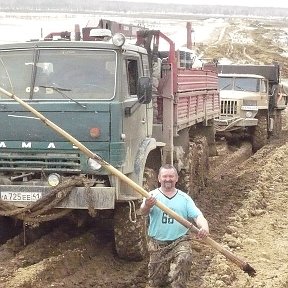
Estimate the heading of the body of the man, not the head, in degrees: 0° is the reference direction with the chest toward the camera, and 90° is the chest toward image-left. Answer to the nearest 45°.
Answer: approximately 0°

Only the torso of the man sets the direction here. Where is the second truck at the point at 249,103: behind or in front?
behind

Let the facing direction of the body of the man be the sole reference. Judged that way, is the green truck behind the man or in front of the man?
behind
